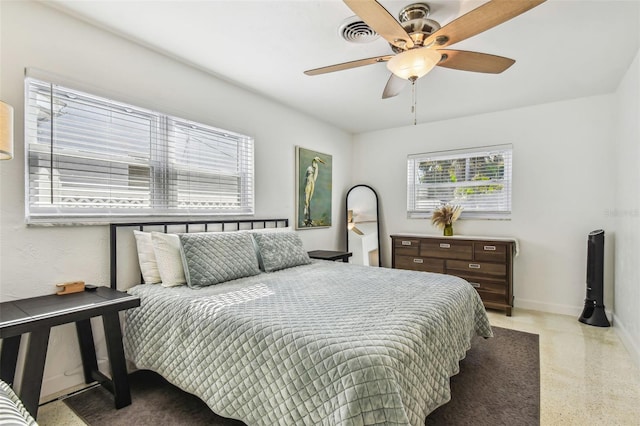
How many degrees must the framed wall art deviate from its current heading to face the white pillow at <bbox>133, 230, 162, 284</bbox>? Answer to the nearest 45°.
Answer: approximately 90° to its right

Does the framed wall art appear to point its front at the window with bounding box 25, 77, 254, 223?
no

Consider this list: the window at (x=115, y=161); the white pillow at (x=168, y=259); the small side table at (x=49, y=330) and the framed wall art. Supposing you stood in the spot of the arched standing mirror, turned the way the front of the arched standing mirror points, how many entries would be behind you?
0

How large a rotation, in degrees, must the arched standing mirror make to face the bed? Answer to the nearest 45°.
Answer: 0° — it already faces it

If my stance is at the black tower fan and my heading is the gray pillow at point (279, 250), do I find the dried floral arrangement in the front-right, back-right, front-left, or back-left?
front-right

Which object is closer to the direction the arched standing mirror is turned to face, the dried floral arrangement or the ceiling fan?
the ceiling fan

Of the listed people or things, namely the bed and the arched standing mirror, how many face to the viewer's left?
0

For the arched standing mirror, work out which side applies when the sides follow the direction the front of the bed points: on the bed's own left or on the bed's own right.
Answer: on the bed's own left

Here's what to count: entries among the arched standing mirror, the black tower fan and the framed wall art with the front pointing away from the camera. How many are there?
0

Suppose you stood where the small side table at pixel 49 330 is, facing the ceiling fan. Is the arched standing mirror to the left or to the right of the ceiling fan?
left

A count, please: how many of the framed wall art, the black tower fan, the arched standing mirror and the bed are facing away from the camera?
0

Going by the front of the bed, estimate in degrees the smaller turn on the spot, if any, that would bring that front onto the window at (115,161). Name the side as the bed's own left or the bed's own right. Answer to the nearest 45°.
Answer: approximately 180°

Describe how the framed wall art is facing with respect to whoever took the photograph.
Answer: facing the viewer and to the right of the viewer

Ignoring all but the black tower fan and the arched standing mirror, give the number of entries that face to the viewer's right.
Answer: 0

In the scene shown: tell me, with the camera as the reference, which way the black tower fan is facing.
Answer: facing the viewer and to the left of the viewer

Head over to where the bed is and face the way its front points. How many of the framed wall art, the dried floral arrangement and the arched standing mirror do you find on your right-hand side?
0

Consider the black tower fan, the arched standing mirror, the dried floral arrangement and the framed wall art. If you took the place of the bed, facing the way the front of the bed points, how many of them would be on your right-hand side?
0

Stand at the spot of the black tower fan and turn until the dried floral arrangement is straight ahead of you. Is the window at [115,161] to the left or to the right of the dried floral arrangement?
left

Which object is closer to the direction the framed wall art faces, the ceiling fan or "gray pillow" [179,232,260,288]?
the ceiling fan

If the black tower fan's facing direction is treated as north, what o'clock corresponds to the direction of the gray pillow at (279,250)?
The gray pillow is roughly at 12 o'clock from the black tower fan.

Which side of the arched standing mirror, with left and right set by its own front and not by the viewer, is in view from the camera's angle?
front
